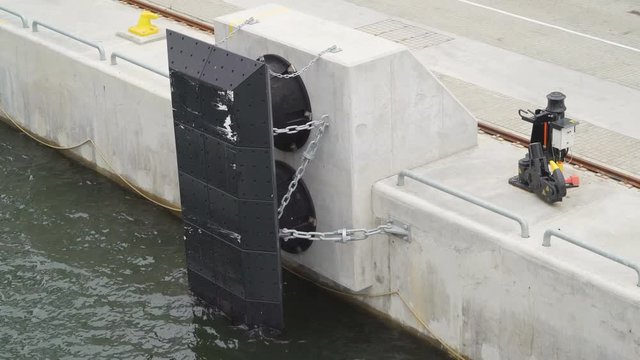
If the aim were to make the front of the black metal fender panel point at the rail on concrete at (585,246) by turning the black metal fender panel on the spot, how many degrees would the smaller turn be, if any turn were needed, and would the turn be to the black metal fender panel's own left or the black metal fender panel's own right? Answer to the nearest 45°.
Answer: approximately 90° to the black metal fender panel's own left

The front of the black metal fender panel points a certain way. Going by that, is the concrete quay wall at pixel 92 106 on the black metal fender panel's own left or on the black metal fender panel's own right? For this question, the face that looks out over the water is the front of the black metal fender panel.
on the black metal fender panel's own right

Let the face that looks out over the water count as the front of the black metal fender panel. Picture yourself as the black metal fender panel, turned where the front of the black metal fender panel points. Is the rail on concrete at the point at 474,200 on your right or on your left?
on your left

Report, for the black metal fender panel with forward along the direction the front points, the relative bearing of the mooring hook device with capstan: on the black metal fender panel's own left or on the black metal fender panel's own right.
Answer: on the black metal fender panel's own left

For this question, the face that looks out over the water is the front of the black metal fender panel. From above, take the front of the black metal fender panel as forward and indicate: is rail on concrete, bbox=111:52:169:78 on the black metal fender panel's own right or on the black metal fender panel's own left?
on the black metal fender panel's own right

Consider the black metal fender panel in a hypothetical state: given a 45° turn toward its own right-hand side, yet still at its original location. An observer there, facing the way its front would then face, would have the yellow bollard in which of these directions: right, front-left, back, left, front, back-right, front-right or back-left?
right

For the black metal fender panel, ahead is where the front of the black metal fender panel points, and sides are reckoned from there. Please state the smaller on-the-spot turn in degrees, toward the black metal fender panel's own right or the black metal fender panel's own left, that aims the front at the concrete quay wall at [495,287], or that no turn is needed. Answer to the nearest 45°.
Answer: approximately 90° to the black metal fender panel's own left

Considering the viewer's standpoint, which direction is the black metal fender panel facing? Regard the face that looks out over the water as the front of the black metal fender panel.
facing the viewer and to the left of the viewer
